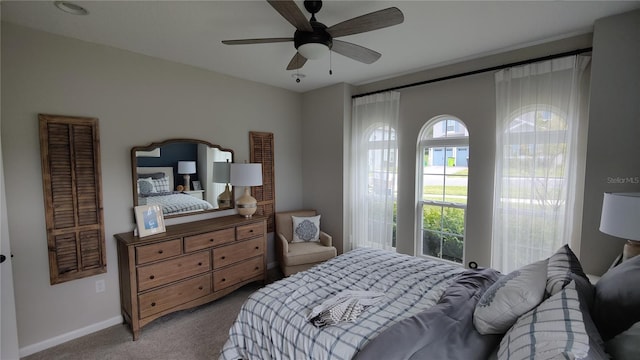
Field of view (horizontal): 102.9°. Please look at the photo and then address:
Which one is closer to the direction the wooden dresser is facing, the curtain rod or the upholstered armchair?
the curtain rod

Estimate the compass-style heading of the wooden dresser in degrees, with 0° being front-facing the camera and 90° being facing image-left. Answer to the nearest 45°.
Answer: approximately 315°

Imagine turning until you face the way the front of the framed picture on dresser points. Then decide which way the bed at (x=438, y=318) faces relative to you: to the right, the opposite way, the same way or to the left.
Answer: the opposite way

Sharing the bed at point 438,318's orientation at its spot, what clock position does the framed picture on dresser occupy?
The framed picture on dresser is roughly at 12 o'clock from the bed.

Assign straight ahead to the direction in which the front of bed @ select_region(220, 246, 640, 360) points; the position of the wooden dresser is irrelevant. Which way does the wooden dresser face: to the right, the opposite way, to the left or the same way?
the opposite way

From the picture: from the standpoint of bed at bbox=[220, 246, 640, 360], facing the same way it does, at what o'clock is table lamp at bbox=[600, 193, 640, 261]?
The table lamp is roughly at 5 o'clock from the bed.

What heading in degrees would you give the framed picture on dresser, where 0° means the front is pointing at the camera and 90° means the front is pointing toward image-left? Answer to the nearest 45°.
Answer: approximately 315°

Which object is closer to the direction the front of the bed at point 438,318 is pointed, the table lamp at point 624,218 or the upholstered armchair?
the upholstered armchair

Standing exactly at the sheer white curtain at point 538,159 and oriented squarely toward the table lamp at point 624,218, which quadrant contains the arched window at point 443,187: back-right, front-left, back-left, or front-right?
back-right

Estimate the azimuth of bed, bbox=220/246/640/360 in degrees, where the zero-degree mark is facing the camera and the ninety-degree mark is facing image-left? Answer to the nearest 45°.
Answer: approximately 90°

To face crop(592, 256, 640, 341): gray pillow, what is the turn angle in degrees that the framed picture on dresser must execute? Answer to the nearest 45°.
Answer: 0° — it already faces it

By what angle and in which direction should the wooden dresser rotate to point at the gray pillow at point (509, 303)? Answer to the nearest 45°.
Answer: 0° — it already faces it

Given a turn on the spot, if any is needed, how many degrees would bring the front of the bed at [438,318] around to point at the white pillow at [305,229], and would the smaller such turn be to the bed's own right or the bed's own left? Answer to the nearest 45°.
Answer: approximately 45° to the bed's own right
